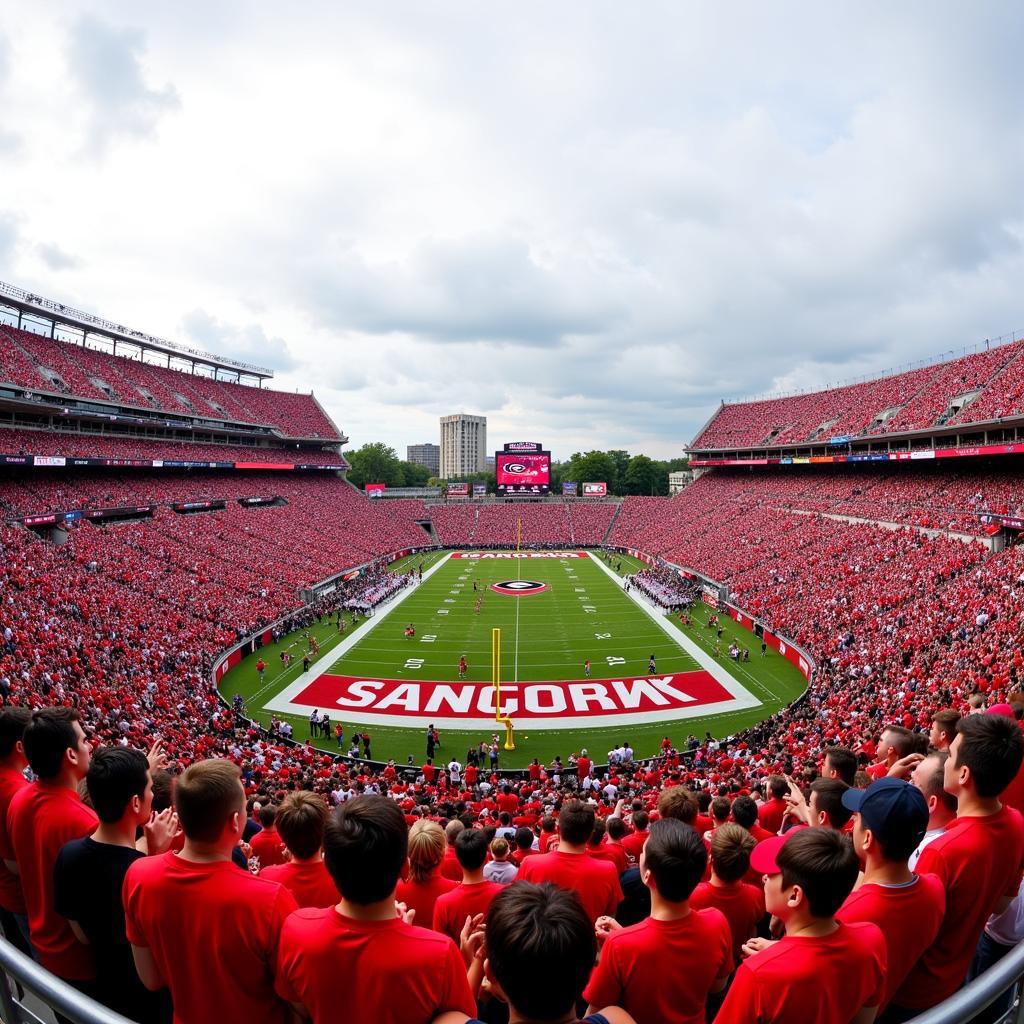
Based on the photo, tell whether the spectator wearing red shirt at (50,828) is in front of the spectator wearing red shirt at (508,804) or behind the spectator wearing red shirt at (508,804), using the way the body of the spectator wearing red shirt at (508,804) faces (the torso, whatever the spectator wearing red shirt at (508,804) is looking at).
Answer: behind

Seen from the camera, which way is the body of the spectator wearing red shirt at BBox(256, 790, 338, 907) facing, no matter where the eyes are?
away from the camera

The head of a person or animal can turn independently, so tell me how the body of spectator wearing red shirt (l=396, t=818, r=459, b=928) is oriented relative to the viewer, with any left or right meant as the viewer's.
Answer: facing away from the viewer

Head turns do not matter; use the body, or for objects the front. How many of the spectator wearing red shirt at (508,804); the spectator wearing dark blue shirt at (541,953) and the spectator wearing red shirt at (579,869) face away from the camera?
3

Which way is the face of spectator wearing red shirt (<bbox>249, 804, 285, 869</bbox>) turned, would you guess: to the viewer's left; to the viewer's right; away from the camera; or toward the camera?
away from the camera

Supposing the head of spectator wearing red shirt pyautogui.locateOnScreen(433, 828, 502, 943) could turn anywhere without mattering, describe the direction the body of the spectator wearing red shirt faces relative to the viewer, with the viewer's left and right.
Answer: facing away from the viewer

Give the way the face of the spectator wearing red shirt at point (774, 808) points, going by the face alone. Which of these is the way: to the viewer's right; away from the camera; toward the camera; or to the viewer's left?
away from the camera

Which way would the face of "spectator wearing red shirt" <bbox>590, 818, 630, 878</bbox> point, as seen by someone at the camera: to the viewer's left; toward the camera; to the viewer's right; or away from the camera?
away from the camera

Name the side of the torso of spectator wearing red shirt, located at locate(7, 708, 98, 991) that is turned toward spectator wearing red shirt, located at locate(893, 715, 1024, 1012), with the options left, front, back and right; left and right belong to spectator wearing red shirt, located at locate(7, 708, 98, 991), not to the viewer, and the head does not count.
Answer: right

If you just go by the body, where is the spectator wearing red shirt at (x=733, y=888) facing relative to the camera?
away from the camera

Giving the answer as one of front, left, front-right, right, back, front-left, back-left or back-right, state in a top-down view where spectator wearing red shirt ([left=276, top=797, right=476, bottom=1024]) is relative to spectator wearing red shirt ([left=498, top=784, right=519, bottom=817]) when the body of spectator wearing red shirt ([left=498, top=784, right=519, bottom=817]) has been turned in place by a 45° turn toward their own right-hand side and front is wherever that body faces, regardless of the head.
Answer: back-right

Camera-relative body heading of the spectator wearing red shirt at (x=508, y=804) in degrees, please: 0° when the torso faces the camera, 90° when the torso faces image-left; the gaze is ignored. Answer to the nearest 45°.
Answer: approximately 180°

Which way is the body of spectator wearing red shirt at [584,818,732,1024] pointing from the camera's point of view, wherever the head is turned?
away from the camera
